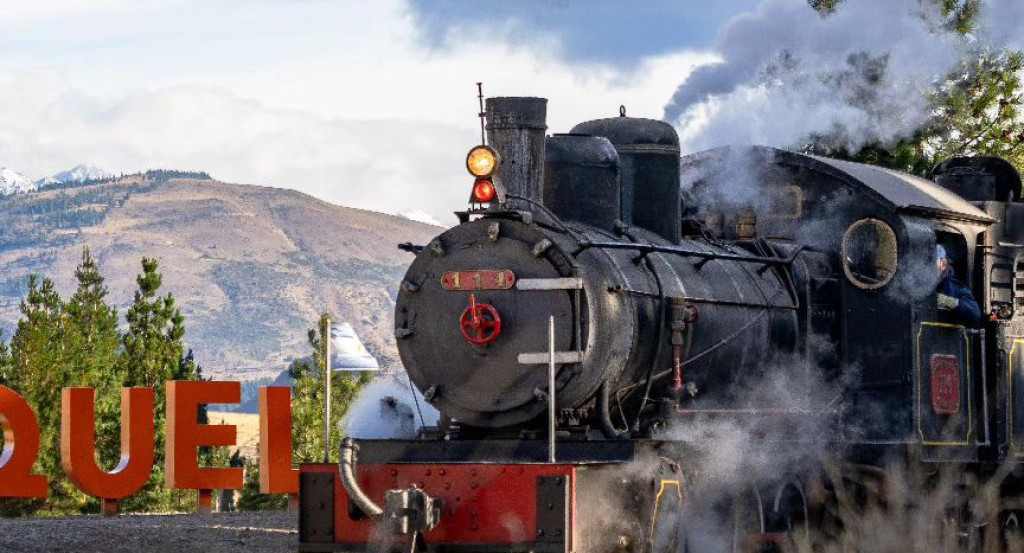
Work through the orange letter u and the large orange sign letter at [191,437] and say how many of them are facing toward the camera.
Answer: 2

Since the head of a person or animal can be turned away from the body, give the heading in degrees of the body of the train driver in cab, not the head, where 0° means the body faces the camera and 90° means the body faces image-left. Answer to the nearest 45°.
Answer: approximately 45°

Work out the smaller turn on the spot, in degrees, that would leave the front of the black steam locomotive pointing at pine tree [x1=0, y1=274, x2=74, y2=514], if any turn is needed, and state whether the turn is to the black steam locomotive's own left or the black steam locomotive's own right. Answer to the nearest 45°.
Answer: approximately 90° to the black steam locomotive's own right

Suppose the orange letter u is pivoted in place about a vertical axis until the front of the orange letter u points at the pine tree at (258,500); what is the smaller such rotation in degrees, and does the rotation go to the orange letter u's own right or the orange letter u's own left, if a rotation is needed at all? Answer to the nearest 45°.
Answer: approximately 180°

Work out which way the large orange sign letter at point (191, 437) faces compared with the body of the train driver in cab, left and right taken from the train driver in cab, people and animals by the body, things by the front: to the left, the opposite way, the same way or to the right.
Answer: to the left

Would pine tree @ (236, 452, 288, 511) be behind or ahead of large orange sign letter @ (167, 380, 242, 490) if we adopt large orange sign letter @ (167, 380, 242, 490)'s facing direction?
behind

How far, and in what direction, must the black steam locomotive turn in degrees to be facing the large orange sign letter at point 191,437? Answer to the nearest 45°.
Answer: approximately 90° to its right

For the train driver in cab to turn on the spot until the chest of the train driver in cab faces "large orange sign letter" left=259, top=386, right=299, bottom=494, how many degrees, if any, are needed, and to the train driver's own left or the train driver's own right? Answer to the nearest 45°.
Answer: approximately 90° to the train driver's own right

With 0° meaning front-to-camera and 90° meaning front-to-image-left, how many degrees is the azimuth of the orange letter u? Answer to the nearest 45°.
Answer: approximately 0°
